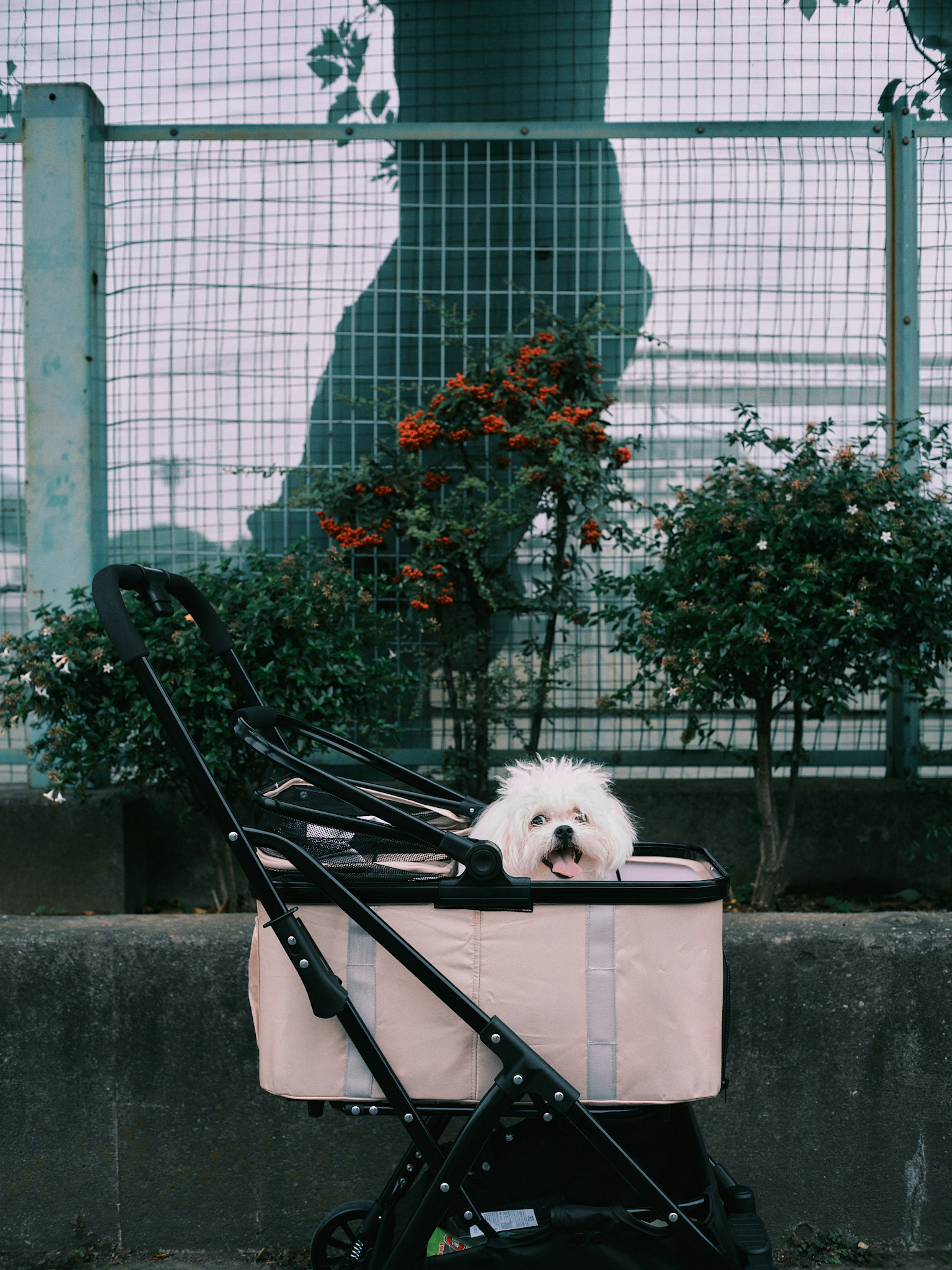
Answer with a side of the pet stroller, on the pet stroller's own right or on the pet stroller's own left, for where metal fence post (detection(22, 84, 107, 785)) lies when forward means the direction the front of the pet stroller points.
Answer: on the pet stroller's own left

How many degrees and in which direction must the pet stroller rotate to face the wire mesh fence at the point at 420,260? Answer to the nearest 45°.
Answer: approximately 90° to its left

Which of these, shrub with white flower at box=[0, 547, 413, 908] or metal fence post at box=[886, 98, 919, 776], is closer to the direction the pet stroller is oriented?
the metal fence post

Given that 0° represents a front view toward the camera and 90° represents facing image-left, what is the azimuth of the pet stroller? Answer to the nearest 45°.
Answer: approximately 270°

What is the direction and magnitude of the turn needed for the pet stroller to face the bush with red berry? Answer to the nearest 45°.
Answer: approximately 90° to its left

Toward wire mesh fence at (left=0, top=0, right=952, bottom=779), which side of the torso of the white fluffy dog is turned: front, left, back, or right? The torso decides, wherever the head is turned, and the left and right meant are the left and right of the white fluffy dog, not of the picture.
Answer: back

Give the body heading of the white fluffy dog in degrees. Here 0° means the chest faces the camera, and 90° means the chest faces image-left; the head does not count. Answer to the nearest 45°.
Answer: approximately 0°
